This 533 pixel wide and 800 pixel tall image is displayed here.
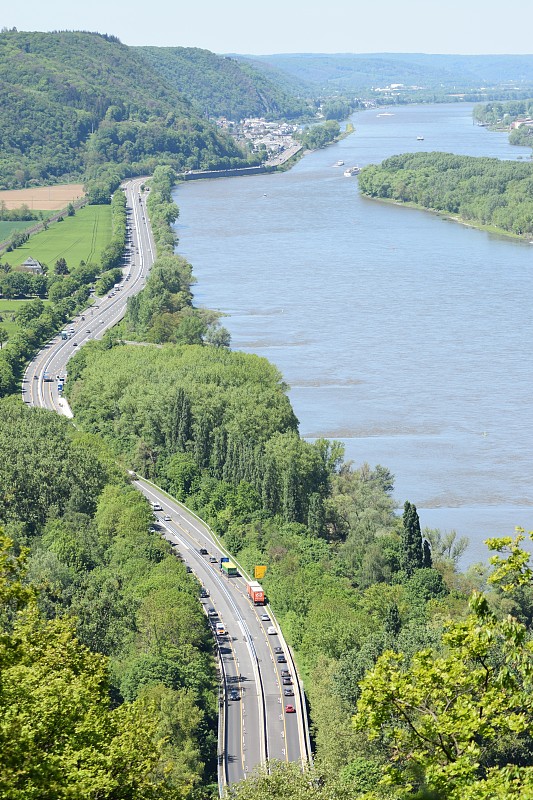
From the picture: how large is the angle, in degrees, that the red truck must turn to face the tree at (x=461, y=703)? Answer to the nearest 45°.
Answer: approximately 180°

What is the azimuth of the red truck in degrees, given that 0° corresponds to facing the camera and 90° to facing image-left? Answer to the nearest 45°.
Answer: approximately 180°

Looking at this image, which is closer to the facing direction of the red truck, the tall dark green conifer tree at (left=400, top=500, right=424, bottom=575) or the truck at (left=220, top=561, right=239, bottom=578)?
the truck

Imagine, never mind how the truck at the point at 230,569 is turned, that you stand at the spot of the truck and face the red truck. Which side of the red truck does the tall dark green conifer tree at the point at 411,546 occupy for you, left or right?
left

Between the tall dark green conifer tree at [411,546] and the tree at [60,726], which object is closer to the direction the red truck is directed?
the tall dark green conifer tree

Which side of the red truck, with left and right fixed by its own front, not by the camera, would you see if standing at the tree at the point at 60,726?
back

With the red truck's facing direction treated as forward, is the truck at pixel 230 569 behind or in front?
in front

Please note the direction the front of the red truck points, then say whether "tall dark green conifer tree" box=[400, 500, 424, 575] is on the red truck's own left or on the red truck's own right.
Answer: on the red truck's own right
